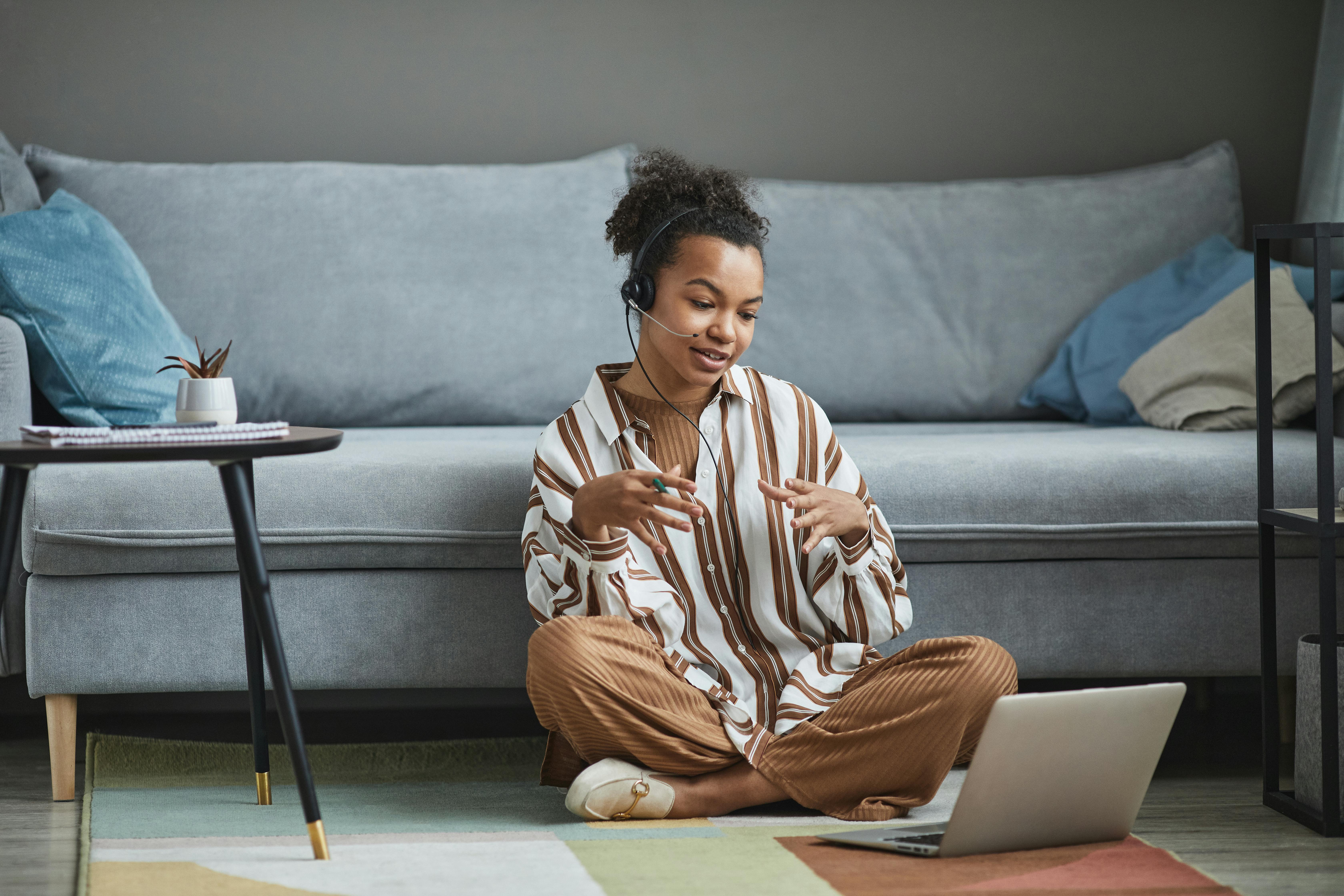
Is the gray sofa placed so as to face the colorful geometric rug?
yes

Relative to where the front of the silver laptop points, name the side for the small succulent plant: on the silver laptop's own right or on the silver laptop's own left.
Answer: on the silver laptop's own left

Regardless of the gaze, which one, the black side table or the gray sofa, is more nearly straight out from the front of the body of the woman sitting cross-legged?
the black side table

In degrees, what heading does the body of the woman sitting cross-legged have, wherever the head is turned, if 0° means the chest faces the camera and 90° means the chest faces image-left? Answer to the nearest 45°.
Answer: approximately 0°

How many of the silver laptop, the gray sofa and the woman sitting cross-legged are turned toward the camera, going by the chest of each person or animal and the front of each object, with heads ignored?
2

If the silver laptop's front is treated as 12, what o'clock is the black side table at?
The black side table is roughly at 10 o'clock from the silver laptop.

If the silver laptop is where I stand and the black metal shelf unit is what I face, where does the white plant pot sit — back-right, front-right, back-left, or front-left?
back-left

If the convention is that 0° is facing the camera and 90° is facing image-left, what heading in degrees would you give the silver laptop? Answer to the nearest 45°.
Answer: approximately 135°

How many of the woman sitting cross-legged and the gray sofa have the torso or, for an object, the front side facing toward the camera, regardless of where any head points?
2

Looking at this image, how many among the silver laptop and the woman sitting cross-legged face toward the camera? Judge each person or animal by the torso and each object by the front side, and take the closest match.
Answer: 1

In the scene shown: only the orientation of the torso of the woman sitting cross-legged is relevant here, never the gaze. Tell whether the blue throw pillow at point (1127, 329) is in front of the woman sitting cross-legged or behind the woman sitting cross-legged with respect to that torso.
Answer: behind
